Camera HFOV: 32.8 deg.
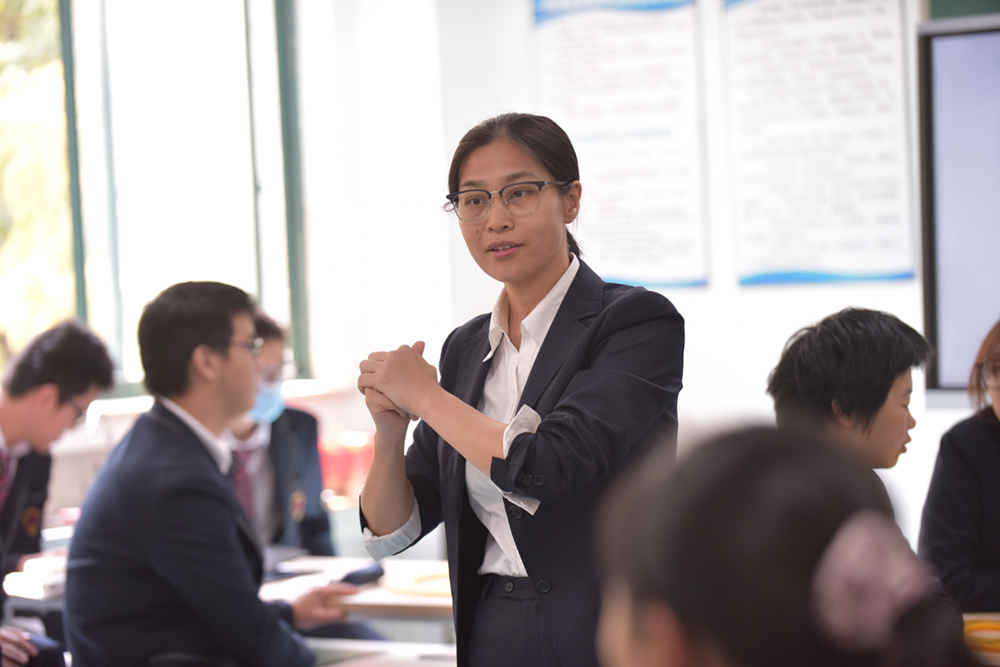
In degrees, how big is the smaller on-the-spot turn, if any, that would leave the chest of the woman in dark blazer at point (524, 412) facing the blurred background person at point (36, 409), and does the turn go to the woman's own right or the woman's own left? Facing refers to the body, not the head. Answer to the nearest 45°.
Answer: approximately 90° to the woman's own right

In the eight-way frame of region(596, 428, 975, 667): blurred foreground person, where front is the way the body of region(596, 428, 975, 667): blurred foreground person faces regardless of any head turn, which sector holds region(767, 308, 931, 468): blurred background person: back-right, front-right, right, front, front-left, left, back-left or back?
front-right

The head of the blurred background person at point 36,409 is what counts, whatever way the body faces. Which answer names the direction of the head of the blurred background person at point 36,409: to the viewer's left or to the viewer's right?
to the viewer's right

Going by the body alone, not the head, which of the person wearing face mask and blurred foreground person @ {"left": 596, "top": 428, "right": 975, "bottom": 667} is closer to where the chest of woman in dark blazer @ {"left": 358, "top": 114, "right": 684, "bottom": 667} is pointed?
the blurred foreground person

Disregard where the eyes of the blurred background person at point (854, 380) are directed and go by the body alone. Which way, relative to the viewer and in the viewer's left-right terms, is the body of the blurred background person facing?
facing to the right of the viewer

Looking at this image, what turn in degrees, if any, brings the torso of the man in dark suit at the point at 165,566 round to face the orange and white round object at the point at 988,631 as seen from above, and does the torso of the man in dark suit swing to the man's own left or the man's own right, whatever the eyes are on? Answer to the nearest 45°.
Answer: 0° — they already face it

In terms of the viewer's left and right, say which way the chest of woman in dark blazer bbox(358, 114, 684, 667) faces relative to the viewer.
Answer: facing the viewer and to the left of the viewer

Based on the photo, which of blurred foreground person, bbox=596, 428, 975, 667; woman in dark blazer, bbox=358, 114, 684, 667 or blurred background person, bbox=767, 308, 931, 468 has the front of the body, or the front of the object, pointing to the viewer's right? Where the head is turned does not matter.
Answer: blurred background person, bbox=767, 308, 931, 468

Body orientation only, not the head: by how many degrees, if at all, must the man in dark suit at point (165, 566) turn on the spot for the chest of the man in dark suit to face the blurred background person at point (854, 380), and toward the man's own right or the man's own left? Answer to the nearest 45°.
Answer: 0° — they already face them

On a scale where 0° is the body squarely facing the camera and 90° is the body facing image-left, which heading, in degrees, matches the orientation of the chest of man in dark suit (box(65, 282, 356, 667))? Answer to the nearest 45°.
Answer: approximately 270°
